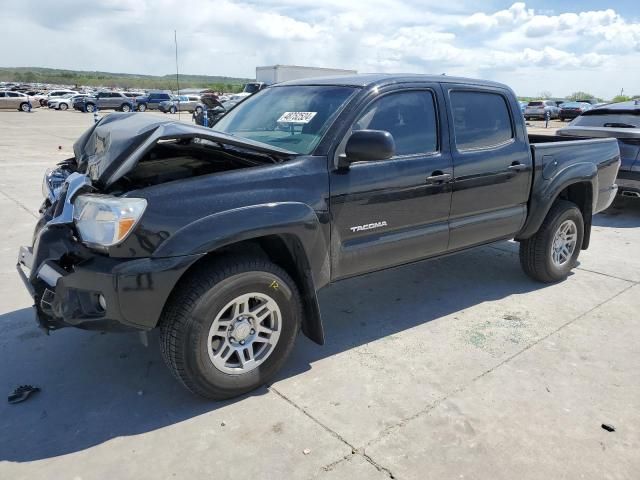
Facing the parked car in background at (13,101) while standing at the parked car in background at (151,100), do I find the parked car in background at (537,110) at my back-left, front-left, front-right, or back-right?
back-left

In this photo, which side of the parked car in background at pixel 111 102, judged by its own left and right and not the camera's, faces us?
left

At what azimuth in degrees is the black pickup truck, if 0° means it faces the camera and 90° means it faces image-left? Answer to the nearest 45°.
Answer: approximately 45°

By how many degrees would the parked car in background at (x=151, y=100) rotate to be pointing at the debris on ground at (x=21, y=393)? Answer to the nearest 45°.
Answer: approximately 90° to its left

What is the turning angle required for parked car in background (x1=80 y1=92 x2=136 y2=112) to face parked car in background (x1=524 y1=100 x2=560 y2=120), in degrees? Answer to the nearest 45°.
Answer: approximately 135° to its left

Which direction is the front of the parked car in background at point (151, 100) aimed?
to the viewer's left

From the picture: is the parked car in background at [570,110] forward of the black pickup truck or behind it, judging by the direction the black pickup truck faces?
behind

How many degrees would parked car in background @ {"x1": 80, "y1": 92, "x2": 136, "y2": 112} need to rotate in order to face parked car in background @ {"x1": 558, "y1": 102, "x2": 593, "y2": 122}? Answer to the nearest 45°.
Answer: approximately 135° to its left

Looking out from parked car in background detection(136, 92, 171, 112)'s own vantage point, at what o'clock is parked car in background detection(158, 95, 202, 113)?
parked car in background detection(158, 95, 202, 113) is roughly at 7 o'clock from parked car in background detection(136, 92, 171, 112).

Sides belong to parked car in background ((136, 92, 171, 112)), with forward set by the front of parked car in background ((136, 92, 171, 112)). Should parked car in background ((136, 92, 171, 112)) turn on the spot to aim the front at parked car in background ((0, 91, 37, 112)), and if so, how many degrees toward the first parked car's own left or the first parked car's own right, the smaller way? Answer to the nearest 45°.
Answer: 0° — it already faces it

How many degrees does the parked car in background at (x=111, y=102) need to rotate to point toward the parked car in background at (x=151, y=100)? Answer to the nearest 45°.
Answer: approximately 180°

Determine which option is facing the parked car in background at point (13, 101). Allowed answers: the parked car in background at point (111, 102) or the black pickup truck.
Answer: the parked car in background at point (111, 102)

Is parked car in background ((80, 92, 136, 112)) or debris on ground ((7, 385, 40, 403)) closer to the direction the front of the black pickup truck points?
the debris on ground

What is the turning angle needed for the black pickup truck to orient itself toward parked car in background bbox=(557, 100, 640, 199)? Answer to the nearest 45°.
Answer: approximately 180°
